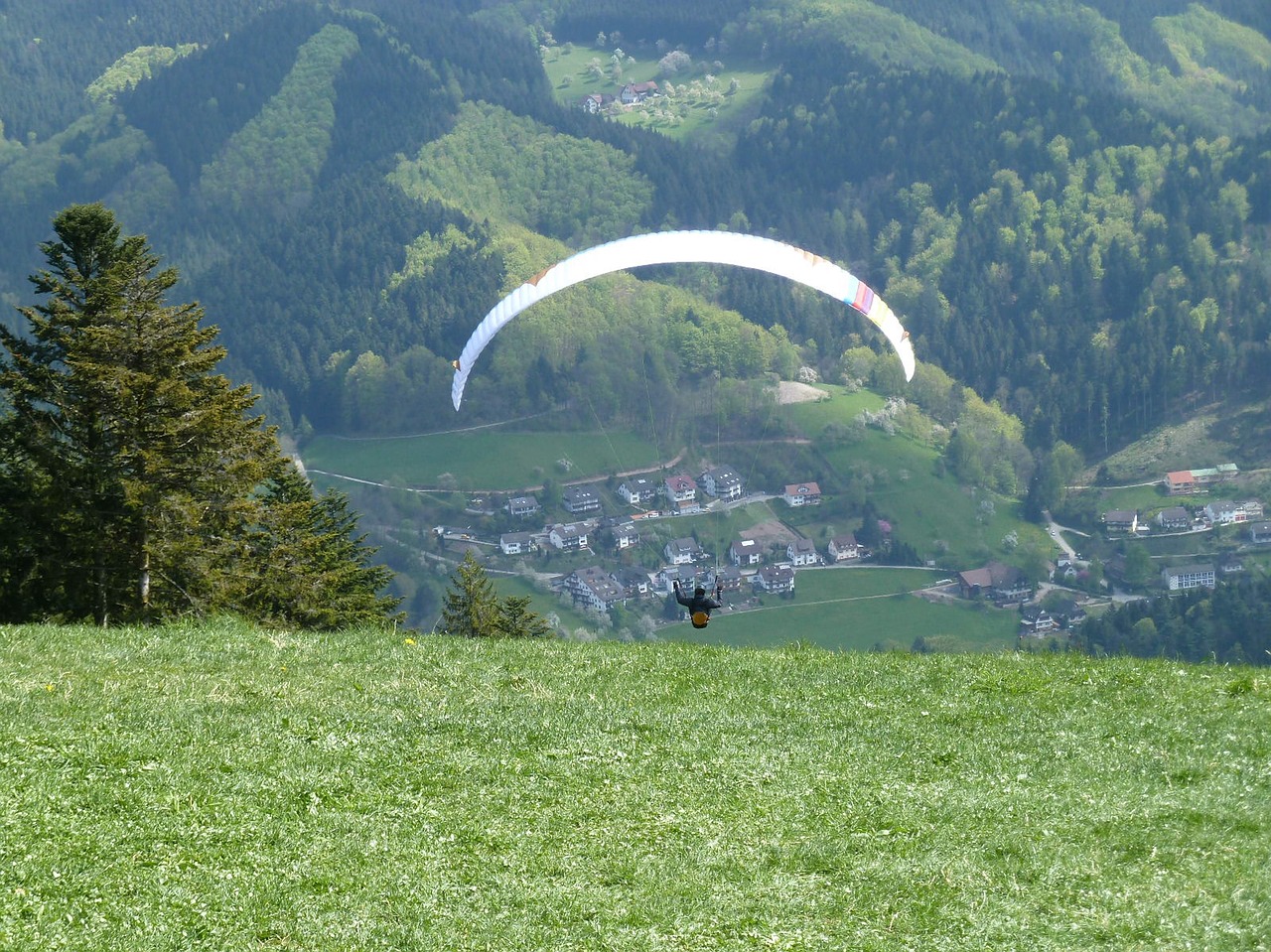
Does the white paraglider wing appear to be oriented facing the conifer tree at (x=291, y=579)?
no

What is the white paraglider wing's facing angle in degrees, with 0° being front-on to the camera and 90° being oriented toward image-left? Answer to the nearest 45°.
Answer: approximately 180°

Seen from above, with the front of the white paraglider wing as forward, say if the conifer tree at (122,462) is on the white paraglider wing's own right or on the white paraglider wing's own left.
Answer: on the white paraglider wing's own left
